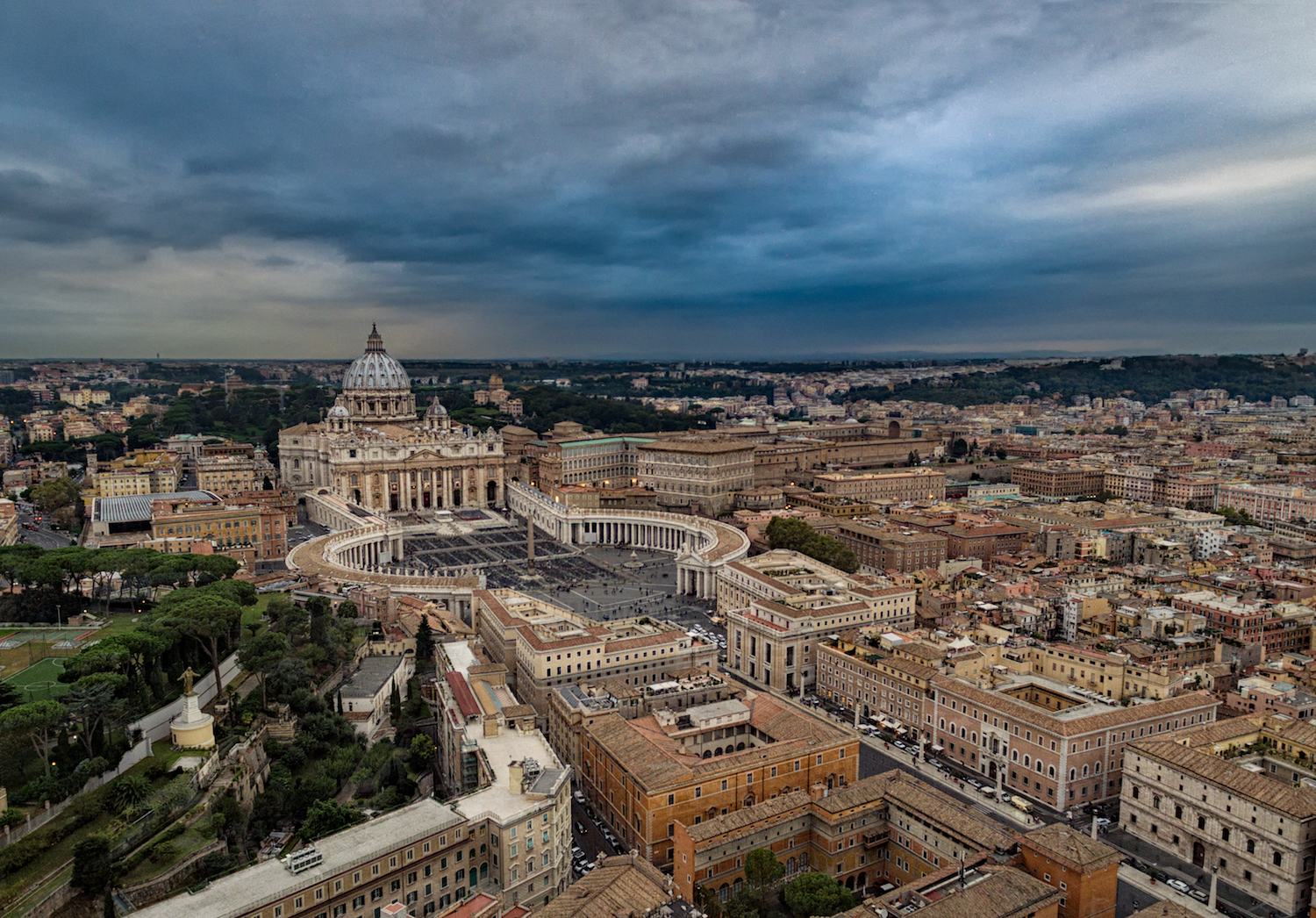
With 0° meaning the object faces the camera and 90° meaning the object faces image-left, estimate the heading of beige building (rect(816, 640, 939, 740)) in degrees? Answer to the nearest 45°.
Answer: approximately 45°

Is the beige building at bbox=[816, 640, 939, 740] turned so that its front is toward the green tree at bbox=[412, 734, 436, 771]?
yes

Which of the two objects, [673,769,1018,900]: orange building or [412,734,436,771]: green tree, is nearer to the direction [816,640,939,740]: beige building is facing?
the green tree

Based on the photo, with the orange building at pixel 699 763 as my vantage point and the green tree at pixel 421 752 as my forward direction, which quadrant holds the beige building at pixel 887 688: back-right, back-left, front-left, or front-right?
back-right

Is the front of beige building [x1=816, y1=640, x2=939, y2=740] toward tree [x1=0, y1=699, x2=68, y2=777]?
yes

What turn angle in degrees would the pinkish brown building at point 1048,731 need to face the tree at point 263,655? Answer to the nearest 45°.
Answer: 0° — it already faces it

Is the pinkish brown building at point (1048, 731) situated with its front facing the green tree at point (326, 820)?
yes

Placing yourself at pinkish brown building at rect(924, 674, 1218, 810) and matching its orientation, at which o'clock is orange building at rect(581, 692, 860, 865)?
The orange building is roughly at 12 o'clock from the pinkish brown building.

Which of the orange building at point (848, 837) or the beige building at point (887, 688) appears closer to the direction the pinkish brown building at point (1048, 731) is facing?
the orange building

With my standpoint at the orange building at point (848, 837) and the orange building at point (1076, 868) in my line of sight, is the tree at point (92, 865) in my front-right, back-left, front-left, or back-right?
back-right
